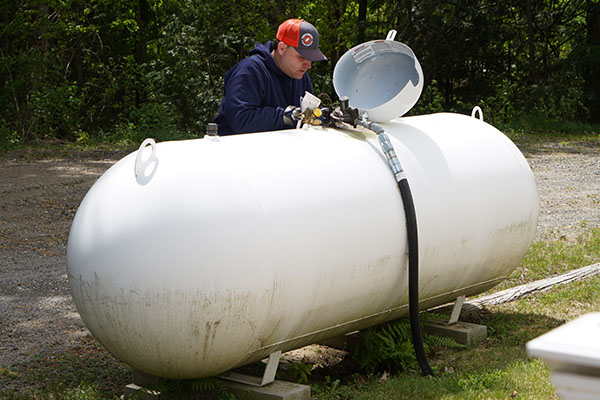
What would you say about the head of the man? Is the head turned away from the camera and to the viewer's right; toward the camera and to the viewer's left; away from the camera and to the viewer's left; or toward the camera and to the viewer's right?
toward the camera and to the viewer's right

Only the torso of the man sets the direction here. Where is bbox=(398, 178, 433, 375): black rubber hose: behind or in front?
in front

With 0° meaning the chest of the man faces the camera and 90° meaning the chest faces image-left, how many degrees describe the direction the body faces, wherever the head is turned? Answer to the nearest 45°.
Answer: approximately 315°
